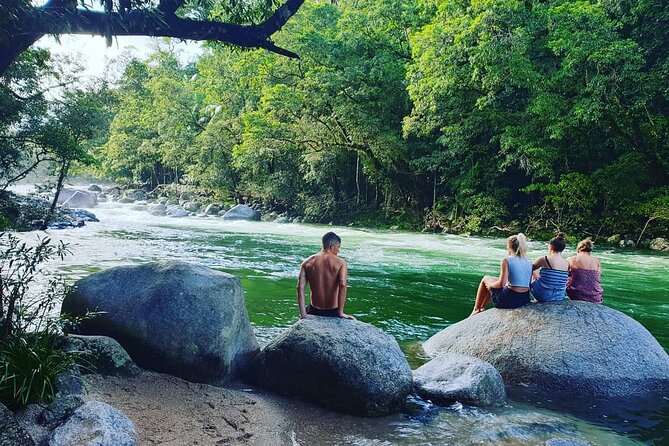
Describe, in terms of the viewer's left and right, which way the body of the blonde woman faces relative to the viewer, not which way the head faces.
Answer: facing away from the viewer and to the left of the viewer

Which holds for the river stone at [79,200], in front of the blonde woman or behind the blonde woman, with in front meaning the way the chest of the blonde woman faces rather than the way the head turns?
in front

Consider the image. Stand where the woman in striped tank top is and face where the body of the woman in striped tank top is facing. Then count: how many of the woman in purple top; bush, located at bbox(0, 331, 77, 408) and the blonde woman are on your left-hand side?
2

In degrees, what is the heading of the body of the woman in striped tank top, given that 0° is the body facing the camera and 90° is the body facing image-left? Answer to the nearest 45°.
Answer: approximately 135°

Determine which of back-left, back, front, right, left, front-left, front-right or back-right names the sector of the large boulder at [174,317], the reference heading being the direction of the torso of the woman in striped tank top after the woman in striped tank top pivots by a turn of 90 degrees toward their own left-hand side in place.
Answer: front

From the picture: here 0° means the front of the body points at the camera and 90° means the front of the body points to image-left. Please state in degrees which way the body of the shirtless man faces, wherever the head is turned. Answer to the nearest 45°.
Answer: approximately 180°

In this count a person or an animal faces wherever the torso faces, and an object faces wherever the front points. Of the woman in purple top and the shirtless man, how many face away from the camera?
2

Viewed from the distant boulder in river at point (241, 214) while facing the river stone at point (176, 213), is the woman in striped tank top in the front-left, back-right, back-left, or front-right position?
back-left

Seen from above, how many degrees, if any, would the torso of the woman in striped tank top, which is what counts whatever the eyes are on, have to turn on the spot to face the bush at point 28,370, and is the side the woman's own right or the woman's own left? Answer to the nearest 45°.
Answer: approximately 90° to the woman's own left

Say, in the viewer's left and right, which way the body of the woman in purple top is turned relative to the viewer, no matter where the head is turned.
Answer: facing away from the viewer

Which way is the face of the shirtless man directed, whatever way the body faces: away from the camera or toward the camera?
away from the camera

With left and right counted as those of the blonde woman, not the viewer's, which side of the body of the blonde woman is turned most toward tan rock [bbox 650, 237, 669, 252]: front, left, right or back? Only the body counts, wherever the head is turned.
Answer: right

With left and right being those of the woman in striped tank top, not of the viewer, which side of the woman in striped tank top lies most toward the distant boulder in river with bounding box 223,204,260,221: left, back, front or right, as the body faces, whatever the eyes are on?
front
